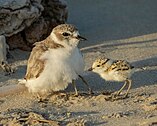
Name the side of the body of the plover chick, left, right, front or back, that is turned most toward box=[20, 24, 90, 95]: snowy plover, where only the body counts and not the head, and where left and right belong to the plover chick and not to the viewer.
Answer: front

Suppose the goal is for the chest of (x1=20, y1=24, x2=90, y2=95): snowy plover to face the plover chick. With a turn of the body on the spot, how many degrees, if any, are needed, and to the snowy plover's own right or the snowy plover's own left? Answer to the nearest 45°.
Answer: approximately 45° to the snowy plover's own left

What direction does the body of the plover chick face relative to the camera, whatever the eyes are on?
to the viewer's left

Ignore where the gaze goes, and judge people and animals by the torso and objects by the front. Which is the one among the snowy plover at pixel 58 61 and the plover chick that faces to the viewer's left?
the plover chick

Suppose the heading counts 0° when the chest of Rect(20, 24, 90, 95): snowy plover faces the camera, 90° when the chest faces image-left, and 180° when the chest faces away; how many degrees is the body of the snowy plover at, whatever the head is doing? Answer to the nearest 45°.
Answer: approximately 315°

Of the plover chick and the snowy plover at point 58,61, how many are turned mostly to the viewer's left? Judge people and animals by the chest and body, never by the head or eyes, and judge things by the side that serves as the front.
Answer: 1
